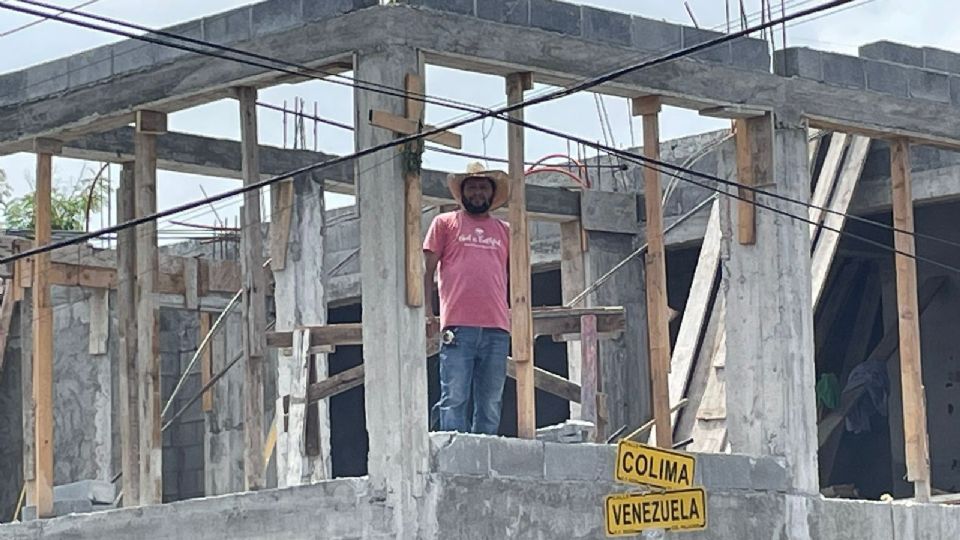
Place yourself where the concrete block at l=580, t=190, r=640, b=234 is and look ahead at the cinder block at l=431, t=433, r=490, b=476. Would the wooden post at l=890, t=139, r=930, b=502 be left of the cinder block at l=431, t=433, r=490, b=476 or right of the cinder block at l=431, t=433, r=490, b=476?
left

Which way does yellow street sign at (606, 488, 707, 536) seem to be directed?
toward the camera

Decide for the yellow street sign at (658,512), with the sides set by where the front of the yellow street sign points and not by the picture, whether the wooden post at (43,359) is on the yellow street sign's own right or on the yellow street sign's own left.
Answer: on the yellow street sign's own right

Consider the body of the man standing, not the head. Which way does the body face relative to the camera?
toward the camera

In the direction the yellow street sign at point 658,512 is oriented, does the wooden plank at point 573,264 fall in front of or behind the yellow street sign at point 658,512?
behind

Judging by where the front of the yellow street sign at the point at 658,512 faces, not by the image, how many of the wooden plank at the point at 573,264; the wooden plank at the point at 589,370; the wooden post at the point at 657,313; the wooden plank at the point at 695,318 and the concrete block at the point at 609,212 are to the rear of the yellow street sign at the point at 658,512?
5

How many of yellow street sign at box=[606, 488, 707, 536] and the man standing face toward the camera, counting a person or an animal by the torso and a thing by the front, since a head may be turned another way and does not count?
2
